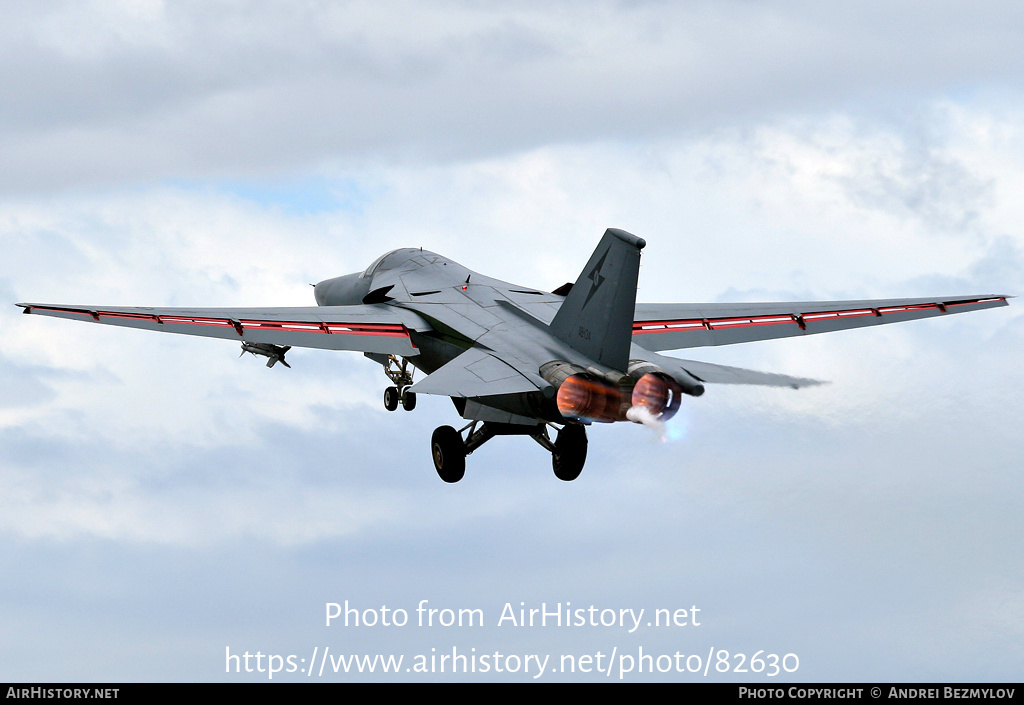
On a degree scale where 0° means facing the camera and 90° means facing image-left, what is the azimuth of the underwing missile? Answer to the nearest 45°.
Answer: approximately 135°

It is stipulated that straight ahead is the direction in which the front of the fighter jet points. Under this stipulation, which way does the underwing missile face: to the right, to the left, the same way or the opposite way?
the same way

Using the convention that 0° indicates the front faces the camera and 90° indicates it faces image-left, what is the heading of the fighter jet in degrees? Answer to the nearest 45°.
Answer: approximately 135°
